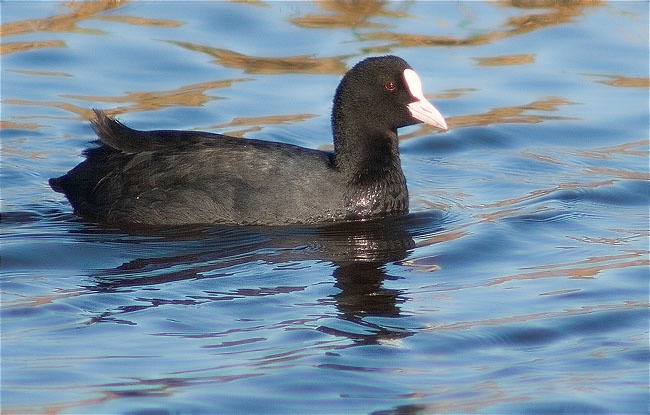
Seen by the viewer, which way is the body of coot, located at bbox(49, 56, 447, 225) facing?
to the viewer's right
